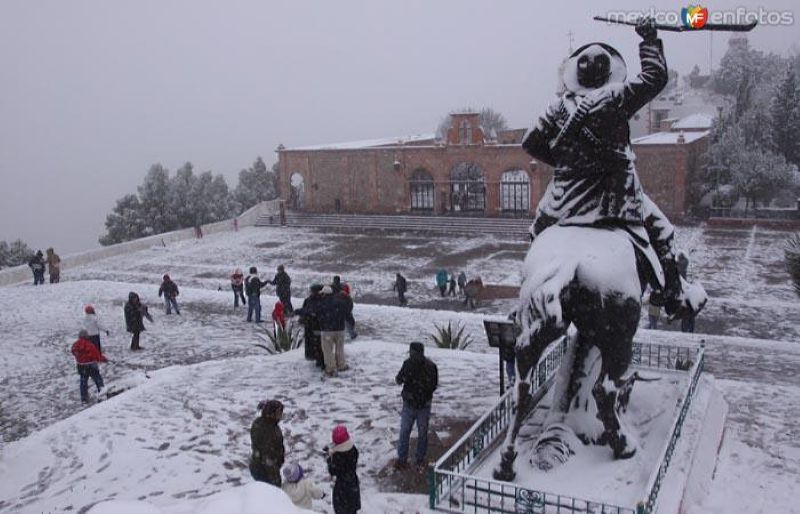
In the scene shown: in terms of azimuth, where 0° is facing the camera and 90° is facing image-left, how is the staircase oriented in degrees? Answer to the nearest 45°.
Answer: approximately 0°

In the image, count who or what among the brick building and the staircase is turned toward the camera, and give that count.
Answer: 2

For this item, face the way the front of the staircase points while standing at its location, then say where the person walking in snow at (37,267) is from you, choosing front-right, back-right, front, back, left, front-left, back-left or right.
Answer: front-right

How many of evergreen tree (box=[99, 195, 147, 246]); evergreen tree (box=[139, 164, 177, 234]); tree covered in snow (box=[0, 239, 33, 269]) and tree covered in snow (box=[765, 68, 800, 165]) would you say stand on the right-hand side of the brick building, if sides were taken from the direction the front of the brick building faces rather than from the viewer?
3

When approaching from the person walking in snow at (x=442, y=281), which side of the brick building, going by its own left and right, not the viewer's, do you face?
front

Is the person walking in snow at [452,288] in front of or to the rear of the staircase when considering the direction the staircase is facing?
in front

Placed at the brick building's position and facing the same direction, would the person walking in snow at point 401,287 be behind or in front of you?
in front

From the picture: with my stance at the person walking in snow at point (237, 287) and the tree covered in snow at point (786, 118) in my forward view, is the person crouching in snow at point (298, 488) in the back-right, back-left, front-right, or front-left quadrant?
back-right

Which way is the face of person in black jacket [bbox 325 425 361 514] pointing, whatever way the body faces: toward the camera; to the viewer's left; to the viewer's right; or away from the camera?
away from the camera

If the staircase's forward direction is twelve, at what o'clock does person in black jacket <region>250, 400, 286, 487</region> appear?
The person in black jacket is roughly at 12 o'clock from the staircase.

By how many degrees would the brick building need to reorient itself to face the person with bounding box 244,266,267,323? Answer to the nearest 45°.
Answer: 0° — it already faces them

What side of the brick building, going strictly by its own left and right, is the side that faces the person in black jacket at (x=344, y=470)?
front

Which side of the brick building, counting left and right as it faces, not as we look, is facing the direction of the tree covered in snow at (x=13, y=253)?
right
